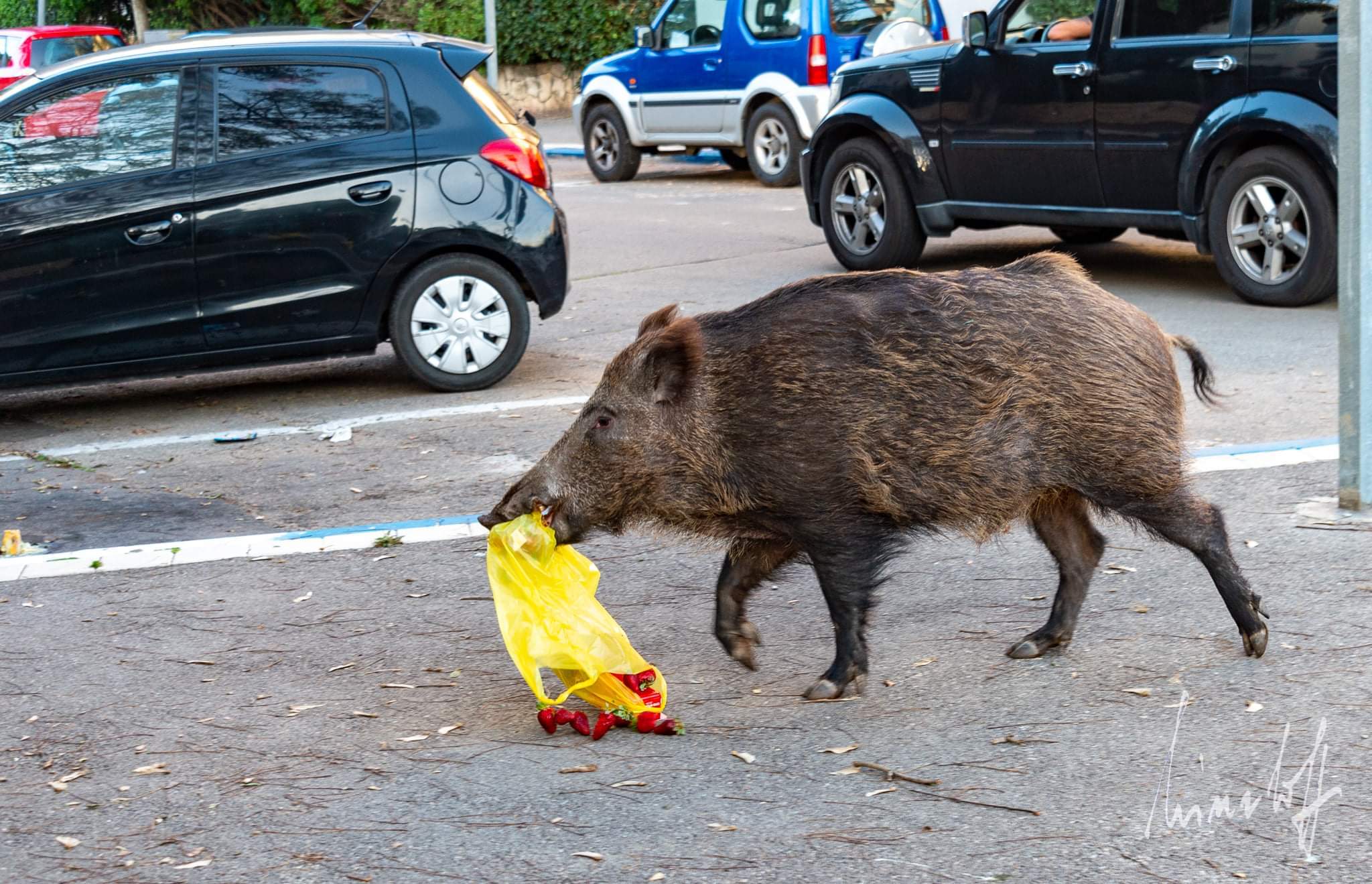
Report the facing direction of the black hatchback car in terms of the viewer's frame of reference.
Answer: facing to the left of the viewer

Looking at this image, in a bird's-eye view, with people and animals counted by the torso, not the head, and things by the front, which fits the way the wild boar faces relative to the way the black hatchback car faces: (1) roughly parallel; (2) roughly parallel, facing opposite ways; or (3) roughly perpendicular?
roughly parallel

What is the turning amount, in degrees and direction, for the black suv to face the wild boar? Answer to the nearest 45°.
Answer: approximately 135° to its left

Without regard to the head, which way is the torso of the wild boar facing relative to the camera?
to the viewer's left

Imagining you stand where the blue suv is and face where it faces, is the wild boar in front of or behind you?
behind

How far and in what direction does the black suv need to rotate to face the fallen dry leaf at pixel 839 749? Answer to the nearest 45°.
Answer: approximately 135° to its left

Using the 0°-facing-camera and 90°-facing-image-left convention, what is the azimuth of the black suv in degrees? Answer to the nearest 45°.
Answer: approximately 135°

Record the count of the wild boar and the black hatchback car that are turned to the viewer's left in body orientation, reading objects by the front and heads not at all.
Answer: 2

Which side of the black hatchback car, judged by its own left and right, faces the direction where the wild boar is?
left

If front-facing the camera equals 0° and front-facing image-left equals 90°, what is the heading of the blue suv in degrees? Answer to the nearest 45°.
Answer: approximately 135°
